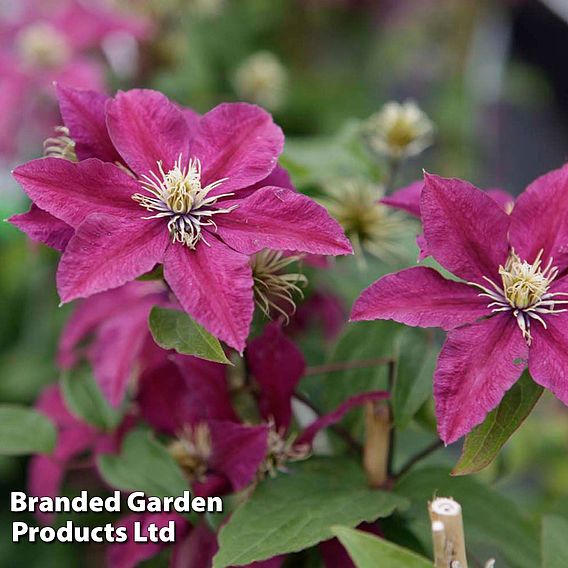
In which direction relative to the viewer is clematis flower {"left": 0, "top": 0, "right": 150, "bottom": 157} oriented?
toward the camera

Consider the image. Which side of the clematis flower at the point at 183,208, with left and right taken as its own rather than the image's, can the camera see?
front

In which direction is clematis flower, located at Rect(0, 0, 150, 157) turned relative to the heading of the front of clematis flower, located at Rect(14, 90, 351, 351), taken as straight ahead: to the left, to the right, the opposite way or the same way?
the same way

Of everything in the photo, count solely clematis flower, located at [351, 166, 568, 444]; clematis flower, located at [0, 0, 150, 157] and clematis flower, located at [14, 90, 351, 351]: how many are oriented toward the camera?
3

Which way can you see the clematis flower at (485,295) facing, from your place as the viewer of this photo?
facing the viewer
